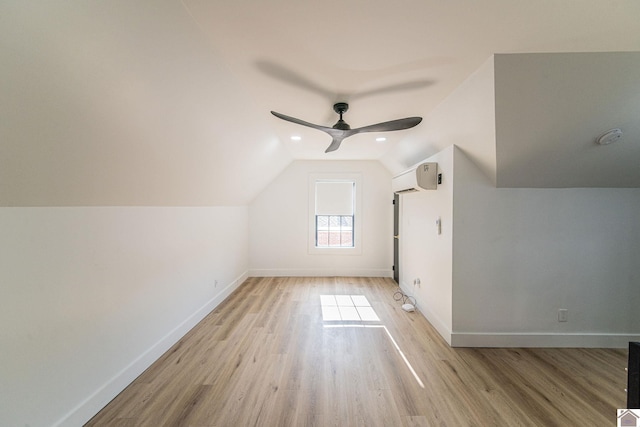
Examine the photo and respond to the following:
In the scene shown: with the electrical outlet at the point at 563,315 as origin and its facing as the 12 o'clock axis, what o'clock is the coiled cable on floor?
The coiled cable on floor is roughly at 5 o'clock from the electrical outlet.

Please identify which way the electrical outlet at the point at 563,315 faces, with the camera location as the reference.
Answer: facing the viewer

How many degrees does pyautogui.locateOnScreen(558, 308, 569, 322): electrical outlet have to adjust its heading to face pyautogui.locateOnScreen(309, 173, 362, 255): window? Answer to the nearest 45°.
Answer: approximately 90° to its right
